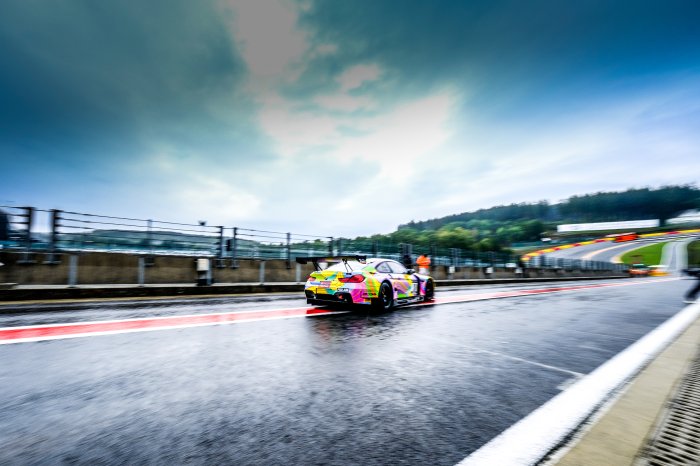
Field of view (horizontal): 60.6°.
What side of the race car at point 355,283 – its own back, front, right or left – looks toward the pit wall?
left

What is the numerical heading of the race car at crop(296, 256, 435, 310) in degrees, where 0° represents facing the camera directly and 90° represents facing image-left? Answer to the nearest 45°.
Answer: approximately 225°
